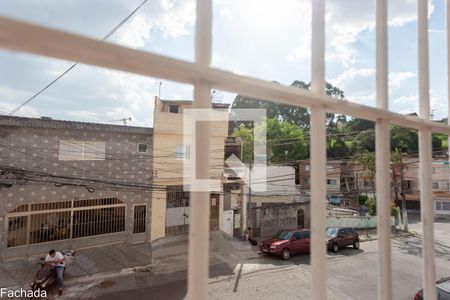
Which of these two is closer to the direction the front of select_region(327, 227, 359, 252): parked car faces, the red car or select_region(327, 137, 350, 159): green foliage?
the red car

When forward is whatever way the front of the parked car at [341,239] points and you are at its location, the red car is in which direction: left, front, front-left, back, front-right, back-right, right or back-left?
front

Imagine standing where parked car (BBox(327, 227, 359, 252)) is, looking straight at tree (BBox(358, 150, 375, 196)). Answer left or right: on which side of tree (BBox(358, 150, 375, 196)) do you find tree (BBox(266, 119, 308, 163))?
left

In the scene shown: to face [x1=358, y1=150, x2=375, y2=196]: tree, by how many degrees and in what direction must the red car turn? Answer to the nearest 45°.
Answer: approximately 180°

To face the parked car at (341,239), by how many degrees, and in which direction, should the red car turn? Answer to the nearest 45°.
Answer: approximately 180°

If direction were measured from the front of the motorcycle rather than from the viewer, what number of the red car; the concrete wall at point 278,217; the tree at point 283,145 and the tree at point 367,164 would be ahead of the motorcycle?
0

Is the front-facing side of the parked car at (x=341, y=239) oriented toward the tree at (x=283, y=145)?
no

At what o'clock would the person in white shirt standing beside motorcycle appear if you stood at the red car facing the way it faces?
The person in white shirt standing beside motorcycle is roughly at 12 o'clock from the red car.

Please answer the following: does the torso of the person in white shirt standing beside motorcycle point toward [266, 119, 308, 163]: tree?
no

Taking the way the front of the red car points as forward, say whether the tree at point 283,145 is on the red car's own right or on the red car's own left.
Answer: on the red car's own right

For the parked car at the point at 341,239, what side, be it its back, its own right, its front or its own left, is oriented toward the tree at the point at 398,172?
back

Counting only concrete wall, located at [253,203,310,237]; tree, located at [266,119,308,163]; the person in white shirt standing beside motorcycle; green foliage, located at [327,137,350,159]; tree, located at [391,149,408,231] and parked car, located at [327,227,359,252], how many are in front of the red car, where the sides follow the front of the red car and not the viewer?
1

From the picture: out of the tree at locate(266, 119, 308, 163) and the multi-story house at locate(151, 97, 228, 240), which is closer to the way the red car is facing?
the multi-story house

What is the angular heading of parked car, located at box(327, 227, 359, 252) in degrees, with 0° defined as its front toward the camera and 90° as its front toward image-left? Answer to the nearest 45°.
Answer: approximately 45°

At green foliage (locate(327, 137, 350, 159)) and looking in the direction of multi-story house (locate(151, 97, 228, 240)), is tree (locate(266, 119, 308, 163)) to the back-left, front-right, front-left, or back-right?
front-right

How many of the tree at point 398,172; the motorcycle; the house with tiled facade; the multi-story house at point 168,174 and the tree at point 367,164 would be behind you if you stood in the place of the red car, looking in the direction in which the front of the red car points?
2

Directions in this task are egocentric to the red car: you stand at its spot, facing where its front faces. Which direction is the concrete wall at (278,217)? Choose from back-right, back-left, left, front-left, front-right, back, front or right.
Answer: back-right

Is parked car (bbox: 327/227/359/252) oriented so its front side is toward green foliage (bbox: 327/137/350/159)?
no

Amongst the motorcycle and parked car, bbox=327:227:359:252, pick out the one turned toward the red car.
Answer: the parked car
